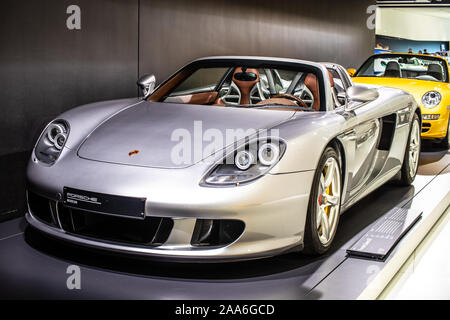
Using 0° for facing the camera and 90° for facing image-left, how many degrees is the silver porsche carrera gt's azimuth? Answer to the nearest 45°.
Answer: approximately 45°

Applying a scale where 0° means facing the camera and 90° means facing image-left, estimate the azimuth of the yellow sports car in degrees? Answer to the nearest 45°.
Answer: approximately 45°

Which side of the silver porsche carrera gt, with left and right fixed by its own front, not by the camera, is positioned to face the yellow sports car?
back
